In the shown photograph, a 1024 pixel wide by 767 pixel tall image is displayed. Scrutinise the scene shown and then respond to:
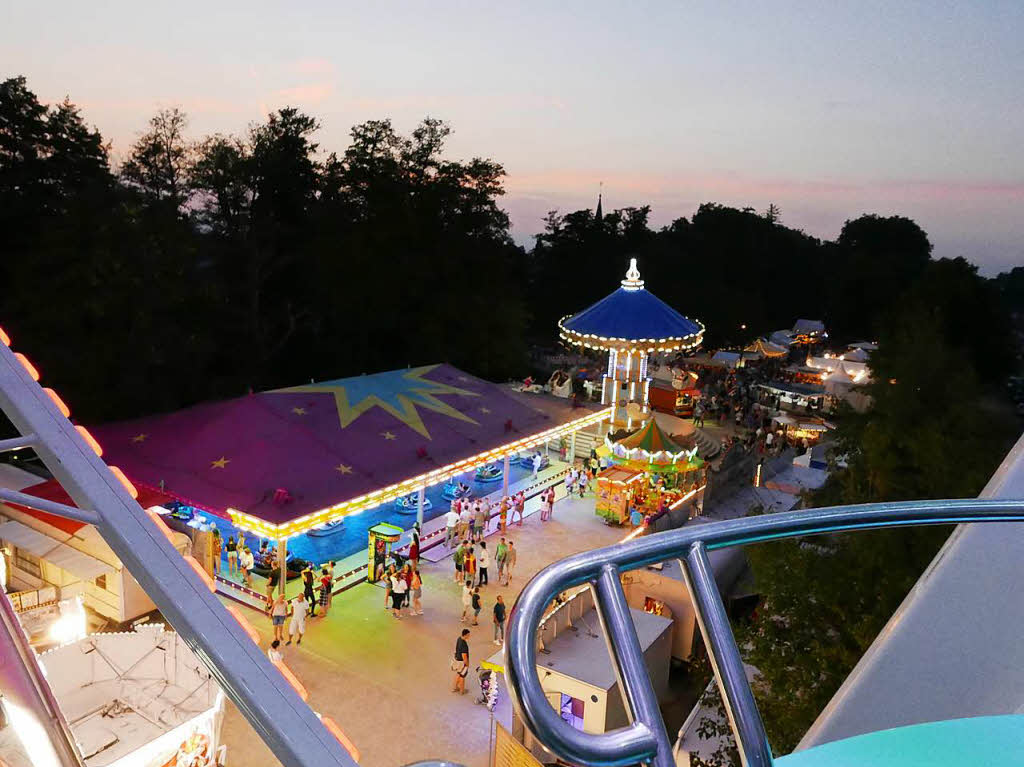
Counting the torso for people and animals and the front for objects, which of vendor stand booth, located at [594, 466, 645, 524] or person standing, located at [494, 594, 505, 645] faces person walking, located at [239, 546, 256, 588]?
the vendor stand booth

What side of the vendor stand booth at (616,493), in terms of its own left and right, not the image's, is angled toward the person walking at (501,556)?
front

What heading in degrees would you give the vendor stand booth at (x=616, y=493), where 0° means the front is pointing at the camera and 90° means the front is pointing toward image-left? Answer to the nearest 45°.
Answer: approximately 45°

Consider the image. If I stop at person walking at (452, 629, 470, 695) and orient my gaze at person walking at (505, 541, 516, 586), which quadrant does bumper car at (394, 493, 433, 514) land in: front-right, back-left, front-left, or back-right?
front-left

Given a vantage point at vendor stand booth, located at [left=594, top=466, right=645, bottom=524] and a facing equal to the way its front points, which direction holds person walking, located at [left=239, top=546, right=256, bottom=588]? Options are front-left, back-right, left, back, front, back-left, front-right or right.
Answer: front

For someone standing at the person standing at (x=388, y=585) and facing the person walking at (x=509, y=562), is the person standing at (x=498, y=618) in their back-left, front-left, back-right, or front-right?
front-right

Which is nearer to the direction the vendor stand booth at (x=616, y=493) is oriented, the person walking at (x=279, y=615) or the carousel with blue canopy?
the person walking

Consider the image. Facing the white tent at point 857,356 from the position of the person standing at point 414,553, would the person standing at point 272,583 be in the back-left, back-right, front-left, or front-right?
back-left

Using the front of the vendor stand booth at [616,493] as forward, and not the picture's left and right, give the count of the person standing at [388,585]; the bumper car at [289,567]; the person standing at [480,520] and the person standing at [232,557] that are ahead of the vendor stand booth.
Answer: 4

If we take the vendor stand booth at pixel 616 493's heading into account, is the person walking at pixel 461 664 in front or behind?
in front

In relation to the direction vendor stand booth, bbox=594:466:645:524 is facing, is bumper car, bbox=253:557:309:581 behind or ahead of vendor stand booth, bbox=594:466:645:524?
ahead
